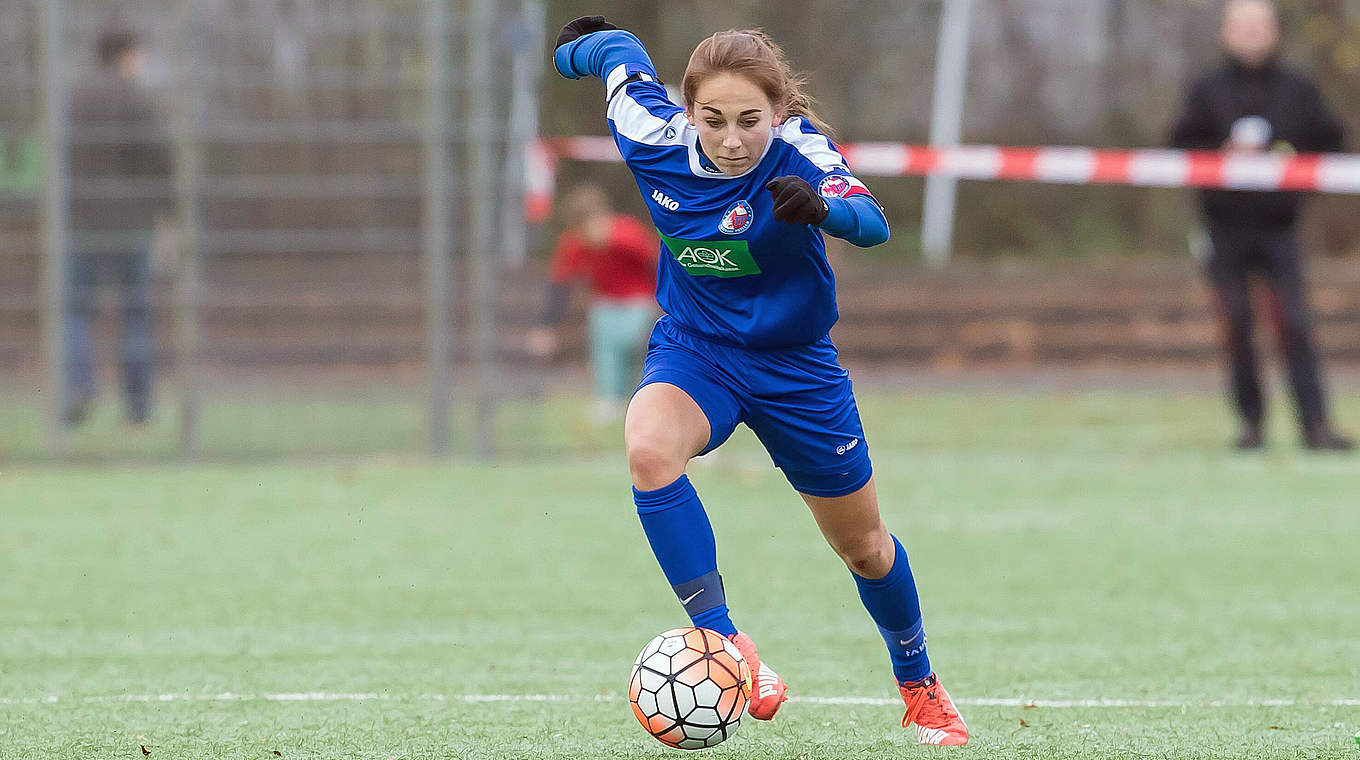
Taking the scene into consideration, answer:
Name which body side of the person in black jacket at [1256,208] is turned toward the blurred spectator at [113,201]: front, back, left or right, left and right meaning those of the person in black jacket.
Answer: right

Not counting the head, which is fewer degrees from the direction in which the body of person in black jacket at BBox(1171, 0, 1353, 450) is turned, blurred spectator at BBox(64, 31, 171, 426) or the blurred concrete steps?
the blurred spectator

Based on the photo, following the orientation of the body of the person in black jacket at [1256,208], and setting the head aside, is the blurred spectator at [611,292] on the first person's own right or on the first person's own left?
on the first person's own right

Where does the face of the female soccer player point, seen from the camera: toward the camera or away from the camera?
toward the camera

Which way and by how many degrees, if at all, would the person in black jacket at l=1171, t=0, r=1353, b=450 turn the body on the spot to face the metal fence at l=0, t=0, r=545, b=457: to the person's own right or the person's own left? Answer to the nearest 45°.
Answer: approximately 90° to the person's own right

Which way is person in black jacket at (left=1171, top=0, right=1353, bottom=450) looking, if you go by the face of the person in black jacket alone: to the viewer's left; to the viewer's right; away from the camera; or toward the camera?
toward the camera

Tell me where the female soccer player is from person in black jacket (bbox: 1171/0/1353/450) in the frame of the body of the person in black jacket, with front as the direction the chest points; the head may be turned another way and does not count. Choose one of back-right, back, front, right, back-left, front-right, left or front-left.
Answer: front

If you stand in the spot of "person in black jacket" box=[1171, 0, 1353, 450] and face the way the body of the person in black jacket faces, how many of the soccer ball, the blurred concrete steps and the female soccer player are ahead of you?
2

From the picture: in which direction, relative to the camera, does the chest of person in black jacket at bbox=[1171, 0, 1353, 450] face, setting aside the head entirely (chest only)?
toward the camera

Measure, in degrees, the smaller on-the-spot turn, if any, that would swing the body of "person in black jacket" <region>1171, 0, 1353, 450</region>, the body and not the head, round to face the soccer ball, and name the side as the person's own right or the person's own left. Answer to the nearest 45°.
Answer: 0° — they already face it

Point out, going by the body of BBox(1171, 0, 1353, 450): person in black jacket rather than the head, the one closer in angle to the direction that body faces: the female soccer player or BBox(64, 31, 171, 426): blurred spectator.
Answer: the female soccer player
